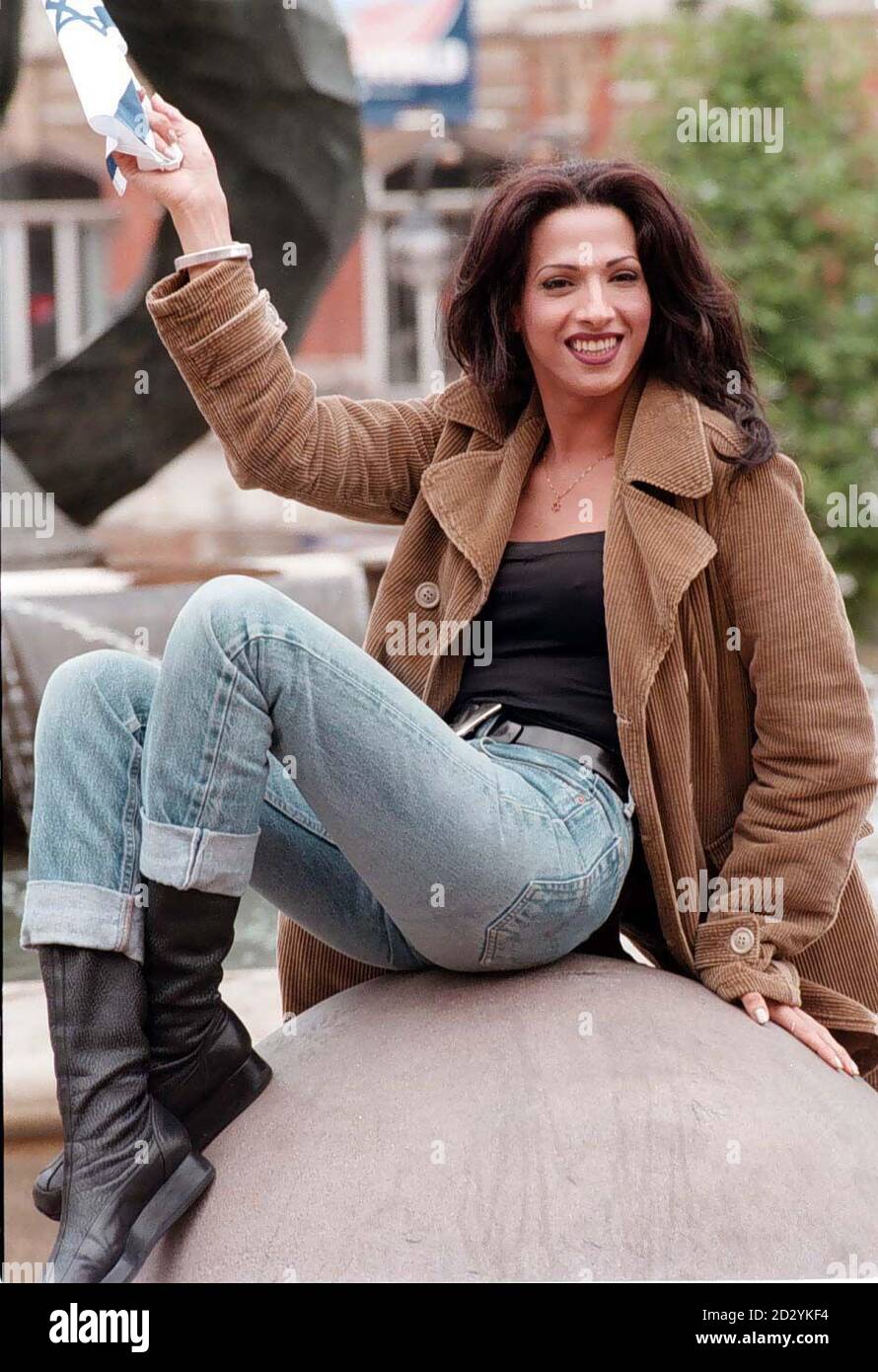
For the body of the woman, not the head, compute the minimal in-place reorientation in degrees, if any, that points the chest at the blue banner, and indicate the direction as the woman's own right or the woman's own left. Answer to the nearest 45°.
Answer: approximately 135° to the woman's own right

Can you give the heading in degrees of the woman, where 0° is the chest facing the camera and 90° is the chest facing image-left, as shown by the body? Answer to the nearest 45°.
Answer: approximately 45°
